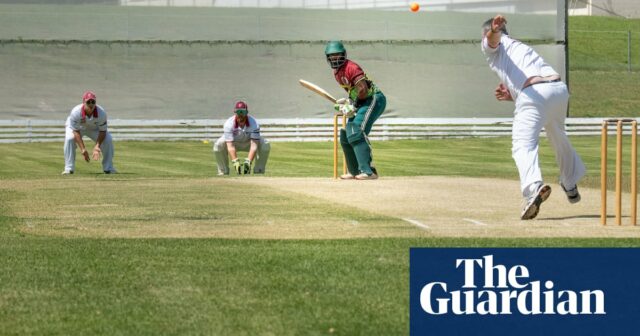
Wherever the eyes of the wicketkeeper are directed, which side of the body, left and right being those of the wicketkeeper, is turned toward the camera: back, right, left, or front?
front

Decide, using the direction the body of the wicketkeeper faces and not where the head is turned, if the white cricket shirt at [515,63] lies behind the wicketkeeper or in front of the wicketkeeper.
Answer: in front

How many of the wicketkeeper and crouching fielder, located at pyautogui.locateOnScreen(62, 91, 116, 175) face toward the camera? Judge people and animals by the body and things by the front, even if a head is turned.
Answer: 2

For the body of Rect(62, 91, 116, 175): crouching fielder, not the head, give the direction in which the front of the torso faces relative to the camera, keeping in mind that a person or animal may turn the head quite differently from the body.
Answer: toward the camera

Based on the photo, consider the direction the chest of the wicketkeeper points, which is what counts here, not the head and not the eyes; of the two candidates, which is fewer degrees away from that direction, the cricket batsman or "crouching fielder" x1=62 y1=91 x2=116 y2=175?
the cricket batsman

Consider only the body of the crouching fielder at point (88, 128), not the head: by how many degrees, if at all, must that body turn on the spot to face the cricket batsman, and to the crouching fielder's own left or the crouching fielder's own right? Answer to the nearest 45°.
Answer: approximately 45° to the crouching fielder's own left
